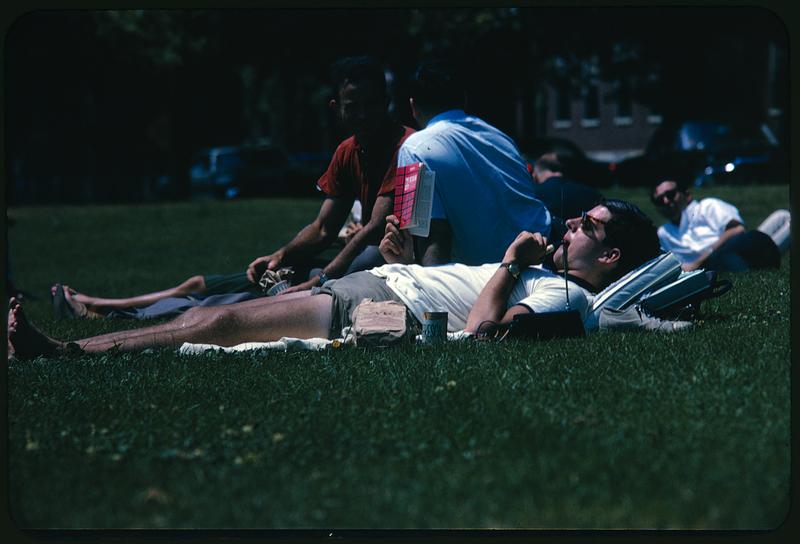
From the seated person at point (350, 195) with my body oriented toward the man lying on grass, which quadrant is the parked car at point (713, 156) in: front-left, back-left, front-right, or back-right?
back-left

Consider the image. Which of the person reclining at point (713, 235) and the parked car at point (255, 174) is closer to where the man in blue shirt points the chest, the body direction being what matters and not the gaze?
the parked car

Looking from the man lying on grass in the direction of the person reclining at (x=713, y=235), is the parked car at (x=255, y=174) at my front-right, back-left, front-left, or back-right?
front-left

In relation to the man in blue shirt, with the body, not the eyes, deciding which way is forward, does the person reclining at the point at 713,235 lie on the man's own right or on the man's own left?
on the man's own right

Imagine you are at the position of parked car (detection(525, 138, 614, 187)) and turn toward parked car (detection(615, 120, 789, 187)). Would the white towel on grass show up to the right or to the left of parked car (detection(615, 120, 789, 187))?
right

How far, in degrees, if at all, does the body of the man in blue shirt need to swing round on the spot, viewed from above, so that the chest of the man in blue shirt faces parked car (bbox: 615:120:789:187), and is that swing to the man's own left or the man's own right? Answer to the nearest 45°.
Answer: approximately 45° to the man's own right

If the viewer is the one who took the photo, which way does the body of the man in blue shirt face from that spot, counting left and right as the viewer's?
facing away from the viewer and to the left of the viewer

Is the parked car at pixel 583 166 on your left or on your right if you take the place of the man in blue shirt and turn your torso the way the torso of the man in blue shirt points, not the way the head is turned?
on your right
